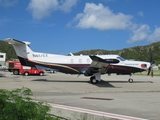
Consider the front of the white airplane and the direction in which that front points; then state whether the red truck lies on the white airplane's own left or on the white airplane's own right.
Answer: on the white airplane's own left

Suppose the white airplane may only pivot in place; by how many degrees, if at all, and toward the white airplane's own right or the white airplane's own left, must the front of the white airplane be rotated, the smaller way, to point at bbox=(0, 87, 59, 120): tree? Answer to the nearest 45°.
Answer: approximately 90° to the white airplane's own right

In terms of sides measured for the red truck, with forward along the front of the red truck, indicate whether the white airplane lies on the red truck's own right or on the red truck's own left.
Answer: on the red truck's own right

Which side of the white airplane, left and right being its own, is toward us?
right

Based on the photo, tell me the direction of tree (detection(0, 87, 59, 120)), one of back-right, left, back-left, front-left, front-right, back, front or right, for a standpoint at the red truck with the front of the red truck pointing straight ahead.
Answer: right
